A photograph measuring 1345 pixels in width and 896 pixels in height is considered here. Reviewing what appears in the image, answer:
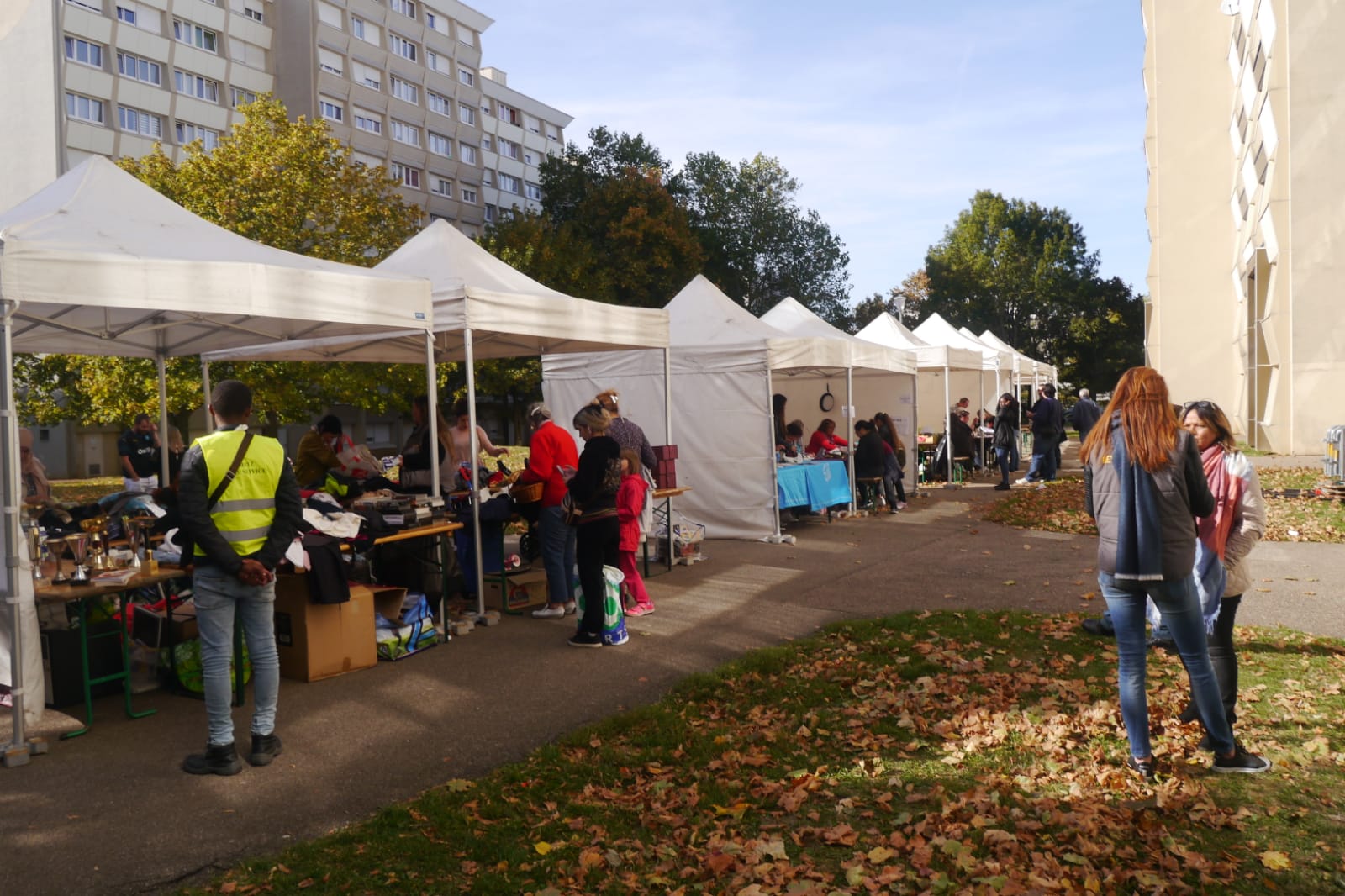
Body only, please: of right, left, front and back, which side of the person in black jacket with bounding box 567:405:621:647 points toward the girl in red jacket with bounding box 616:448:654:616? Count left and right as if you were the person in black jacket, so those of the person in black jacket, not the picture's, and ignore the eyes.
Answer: right

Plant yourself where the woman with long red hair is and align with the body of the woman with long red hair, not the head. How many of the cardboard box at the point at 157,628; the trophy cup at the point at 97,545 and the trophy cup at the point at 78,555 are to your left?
3

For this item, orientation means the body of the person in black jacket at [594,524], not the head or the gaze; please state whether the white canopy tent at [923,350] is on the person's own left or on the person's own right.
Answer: on the person's own right

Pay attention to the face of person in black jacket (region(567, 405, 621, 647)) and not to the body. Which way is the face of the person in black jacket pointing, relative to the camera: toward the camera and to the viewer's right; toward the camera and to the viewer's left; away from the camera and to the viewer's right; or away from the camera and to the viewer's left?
away from the camera and to the viewer's left

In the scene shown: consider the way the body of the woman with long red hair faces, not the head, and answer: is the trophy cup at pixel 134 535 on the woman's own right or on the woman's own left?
on the woman's own left

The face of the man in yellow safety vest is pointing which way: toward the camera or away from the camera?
away from the camera

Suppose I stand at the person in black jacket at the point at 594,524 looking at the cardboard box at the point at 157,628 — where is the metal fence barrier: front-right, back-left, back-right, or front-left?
back-right

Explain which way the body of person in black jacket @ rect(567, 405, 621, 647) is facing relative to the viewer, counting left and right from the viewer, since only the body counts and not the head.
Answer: facing to the left of the viewer

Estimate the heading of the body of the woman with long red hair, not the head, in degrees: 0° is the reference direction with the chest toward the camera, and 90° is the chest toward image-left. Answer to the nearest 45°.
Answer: approximately 180°

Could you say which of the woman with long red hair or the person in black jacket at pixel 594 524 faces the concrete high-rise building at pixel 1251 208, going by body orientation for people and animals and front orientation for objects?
the woman with long red hair

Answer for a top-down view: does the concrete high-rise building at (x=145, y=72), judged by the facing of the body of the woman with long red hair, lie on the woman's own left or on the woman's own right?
on the woman's own left
